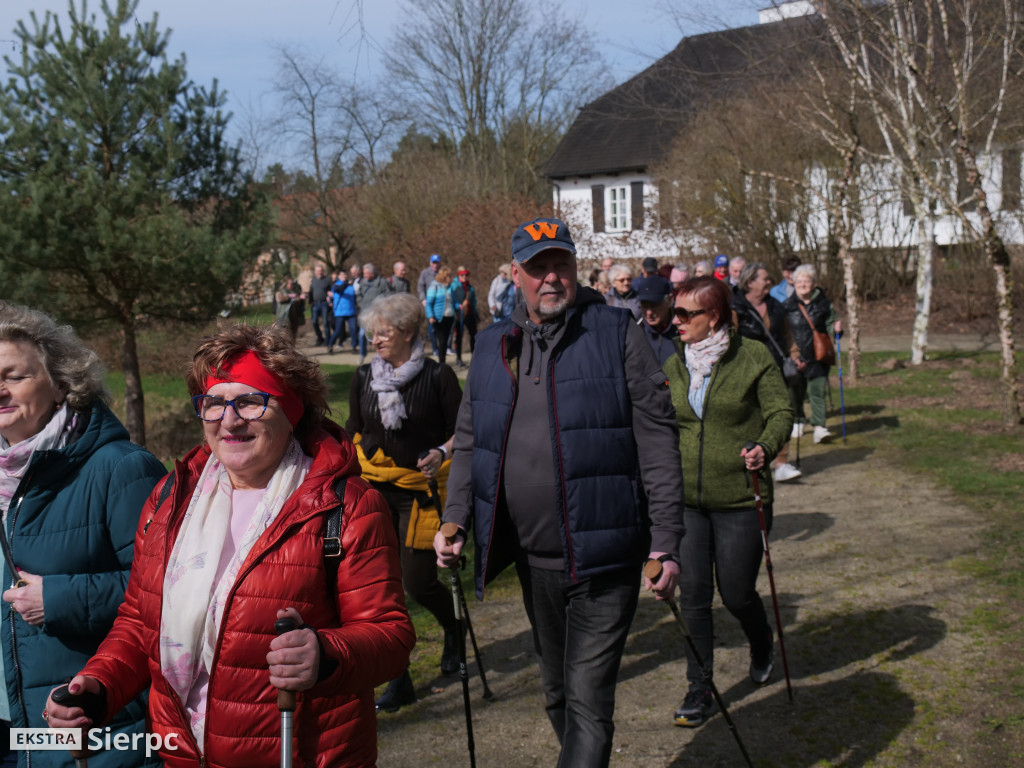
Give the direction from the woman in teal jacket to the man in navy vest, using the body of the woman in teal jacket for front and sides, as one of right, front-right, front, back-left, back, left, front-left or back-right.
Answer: back-left

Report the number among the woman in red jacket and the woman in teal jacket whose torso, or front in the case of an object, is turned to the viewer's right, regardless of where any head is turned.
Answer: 0

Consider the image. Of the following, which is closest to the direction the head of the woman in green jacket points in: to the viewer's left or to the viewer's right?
to the viewer's left

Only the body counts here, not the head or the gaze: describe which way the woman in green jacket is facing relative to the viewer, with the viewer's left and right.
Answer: facing the viewer and to the left of the viewer

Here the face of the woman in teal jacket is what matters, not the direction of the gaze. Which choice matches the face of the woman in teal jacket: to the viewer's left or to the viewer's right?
to the viewer's left

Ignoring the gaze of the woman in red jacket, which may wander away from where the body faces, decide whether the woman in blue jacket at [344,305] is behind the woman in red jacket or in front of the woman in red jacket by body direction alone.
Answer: behind

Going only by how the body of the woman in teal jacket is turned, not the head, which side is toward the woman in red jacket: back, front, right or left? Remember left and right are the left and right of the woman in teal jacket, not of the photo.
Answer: left

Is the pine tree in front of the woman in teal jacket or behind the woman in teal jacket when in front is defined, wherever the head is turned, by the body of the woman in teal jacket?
behind

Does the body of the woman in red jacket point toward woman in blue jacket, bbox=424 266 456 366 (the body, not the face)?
no

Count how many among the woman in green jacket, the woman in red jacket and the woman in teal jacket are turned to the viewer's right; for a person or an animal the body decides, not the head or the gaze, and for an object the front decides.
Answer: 0

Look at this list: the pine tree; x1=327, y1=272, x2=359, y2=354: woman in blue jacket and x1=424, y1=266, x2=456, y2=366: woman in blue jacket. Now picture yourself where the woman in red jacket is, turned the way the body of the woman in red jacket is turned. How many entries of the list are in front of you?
0

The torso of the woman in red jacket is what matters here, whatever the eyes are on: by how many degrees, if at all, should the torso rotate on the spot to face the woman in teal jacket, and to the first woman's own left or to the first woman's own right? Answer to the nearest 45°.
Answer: approximately 90° to the first woman's own right

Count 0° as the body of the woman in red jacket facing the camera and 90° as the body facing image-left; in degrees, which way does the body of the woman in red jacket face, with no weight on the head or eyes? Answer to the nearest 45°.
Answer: approximately 45°

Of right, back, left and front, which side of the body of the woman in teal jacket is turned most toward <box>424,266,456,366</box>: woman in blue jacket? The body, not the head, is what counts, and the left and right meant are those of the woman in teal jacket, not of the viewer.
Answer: back

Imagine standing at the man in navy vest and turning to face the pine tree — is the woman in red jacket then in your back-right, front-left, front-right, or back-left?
back-left

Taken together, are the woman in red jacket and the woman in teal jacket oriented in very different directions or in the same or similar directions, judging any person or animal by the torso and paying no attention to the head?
same or similar directions

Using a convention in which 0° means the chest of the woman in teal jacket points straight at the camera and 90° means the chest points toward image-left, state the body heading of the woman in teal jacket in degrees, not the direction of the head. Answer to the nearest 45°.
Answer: approximately 45°

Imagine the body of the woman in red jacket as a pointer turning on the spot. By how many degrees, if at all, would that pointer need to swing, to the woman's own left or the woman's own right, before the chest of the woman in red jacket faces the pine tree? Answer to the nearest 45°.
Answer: approximately 135° to the woman's own right

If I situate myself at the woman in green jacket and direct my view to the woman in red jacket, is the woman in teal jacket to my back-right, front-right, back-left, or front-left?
front-right
